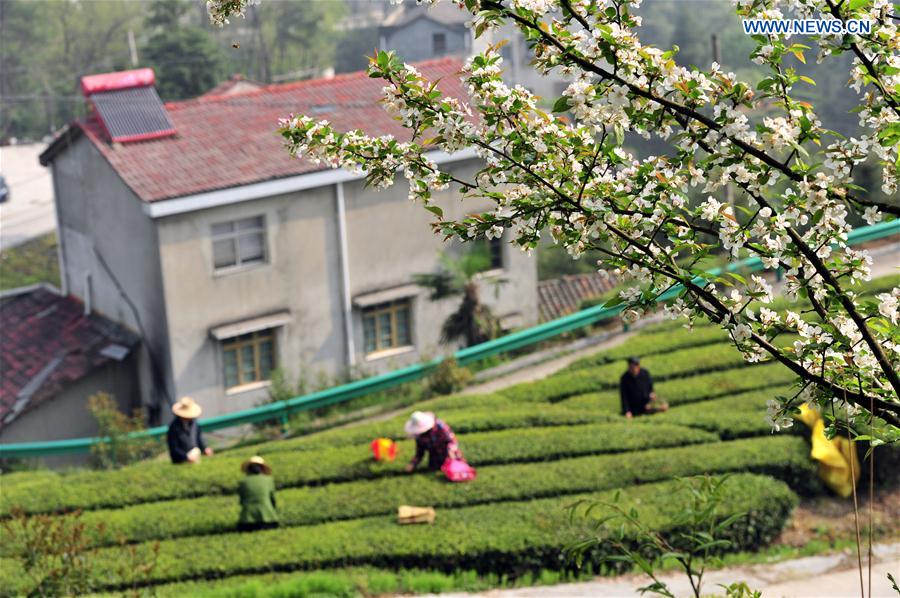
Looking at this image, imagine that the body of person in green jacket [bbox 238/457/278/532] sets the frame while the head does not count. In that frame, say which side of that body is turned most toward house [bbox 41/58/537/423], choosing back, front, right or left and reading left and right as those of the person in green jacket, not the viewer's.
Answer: front

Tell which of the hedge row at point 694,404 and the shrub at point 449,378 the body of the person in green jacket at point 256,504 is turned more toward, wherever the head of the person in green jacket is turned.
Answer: the shrub

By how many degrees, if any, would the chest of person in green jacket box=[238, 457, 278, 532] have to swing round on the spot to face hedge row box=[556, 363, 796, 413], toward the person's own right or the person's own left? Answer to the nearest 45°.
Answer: approximately 45° to the person's own right

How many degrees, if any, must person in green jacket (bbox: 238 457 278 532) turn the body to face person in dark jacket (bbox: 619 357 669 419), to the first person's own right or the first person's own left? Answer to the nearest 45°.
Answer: approximately 45° to the first person's own right

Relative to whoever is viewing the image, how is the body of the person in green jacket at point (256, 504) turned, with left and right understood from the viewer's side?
facing away from the viewer

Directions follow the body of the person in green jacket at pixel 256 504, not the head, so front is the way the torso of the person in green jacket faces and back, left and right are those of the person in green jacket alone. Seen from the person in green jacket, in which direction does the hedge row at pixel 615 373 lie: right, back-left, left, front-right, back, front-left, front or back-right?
front-right

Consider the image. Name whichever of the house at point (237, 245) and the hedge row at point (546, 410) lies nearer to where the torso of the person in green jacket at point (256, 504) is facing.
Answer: the house

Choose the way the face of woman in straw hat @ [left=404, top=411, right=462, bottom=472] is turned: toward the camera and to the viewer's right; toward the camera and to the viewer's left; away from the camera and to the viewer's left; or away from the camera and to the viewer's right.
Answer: toward the camera and to the viewer's left

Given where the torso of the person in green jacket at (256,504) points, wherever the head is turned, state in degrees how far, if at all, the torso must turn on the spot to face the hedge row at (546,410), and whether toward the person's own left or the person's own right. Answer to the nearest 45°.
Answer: approximately 45° to the person's own right
